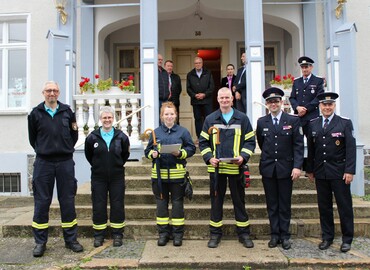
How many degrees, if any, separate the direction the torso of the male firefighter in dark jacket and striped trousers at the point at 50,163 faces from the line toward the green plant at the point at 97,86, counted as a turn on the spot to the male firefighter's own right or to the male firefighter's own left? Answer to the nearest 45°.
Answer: approximately 180°

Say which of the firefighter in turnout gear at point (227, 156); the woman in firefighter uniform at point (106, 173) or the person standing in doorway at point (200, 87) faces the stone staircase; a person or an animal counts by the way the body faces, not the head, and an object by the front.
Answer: the person standing in doorway

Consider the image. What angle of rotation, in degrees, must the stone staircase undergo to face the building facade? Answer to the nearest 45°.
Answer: approximately 180°

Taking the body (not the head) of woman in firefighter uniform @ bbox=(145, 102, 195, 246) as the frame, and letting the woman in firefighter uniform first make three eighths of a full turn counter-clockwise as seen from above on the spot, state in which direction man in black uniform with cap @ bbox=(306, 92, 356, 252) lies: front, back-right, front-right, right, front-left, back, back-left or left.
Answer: front-right

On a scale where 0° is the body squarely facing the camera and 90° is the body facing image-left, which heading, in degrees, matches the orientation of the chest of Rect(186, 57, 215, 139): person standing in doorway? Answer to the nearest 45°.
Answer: approximately 0°

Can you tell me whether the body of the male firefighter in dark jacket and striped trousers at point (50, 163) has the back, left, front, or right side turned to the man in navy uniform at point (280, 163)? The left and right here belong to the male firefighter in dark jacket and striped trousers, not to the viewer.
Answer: left

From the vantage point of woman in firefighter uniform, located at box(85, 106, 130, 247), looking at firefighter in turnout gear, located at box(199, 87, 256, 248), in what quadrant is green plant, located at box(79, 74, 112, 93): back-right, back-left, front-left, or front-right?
back-left
